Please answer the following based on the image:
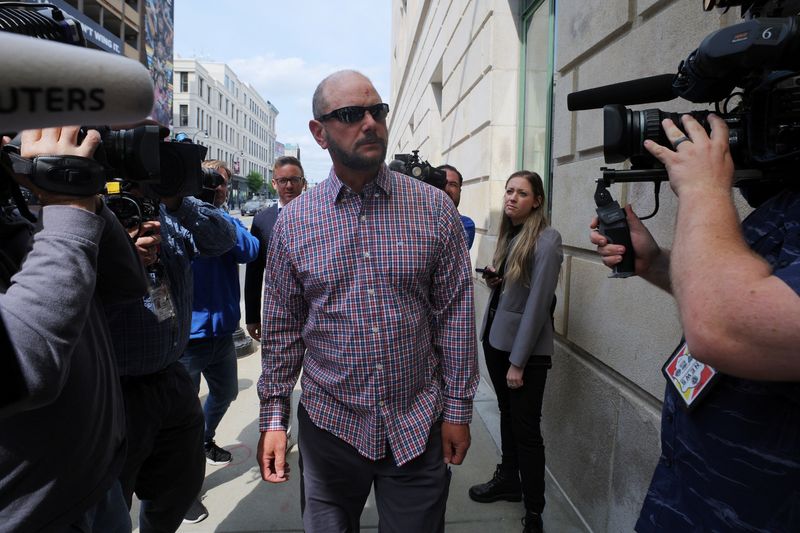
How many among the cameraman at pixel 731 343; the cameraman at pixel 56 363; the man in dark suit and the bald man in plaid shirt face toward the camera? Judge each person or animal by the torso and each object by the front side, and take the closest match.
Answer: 2

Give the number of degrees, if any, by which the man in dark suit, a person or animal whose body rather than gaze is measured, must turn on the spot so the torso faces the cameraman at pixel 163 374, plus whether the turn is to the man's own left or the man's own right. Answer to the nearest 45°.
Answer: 0° — they already face them

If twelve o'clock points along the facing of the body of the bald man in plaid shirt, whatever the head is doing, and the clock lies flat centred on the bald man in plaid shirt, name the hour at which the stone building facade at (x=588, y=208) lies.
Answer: The stone building facade is roughly at 8 o'clock from the bald man in plaid shirt.

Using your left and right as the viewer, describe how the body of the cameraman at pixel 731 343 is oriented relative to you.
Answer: facing to the left of the viewer

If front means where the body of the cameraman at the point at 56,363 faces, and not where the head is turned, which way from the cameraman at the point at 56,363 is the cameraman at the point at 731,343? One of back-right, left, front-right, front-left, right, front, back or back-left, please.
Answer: front-right

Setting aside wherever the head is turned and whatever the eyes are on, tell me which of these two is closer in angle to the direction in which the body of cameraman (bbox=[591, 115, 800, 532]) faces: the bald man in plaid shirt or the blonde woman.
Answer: the bald man in plaid shirt

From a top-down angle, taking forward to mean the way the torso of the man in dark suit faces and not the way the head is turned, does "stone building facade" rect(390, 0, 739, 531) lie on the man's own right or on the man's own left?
on the man's own left

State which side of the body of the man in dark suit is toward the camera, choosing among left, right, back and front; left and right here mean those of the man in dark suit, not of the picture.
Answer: front

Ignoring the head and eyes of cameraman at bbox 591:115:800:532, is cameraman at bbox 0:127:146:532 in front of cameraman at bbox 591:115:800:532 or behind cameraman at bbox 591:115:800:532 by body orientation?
in front

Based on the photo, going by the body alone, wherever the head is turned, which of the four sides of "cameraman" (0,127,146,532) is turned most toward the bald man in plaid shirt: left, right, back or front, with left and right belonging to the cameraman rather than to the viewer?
front

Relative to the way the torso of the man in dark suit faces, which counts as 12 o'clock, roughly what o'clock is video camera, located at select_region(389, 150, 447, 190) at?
The video camera is roughly at 9 o'clock from the man in dark suit.

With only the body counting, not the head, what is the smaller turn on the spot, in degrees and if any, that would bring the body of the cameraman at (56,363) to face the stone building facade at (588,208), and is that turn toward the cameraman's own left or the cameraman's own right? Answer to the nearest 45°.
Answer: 0° — they already face it

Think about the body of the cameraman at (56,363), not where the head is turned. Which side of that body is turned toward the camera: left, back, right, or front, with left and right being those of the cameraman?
right

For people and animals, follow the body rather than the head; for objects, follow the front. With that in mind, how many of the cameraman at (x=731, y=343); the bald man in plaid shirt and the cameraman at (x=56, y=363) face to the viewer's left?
1

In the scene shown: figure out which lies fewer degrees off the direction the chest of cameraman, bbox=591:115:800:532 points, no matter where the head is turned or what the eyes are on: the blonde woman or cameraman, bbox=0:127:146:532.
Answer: the cameraman
